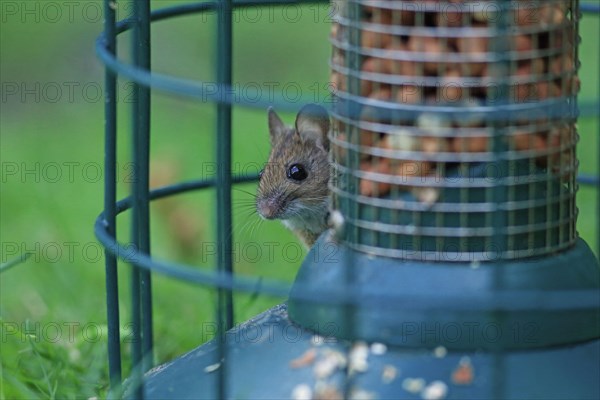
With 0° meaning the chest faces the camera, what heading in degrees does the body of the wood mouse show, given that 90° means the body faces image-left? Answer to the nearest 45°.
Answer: approximately 45°

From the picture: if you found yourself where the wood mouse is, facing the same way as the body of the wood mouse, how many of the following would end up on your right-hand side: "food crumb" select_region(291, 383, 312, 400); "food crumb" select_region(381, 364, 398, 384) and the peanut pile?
0

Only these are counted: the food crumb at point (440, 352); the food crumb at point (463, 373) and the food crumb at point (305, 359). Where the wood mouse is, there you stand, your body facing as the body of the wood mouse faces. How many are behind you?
0

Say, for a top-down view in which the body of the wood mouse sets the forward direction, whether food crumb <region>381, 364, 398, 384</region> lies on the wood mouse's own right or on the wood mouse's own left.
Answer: on the wood mouse's own left

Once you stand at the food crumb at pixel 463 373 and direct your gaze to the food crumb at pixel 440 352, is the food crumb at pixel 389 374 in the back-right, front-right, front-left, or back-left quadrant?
front-left

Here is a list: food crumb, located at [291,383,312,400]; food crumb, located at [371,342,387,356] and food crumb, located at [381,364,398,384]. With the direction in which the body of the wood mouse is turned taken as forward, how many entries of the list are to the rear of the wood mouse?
0

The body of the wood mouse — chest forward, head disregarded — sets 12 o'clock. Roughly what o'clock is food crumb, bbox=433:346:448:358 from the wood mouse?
The food crumb is roughly at 10 o'clock from the wood mouse.

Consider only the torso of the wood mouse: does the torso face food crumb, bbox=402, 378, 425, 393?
no

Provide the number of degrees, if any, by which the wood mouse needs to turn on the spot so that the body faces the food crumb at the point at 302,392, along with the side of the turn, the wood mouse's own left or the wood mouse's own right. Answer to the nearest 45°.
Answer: approximately 45° to the wood mouse's own left

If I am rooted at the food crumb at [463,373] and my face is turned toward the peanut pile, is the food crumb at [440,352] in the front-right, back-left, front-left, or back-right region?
front-left

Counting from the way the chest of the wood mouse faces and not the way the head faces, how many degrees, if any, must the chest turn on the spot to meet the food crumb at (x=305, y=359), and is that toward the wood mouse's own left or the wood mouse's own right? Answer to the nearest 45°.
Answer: approximately 45° to the wood mouse's own left

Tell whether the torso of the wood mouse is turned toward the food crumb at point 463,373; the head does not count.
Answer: no
